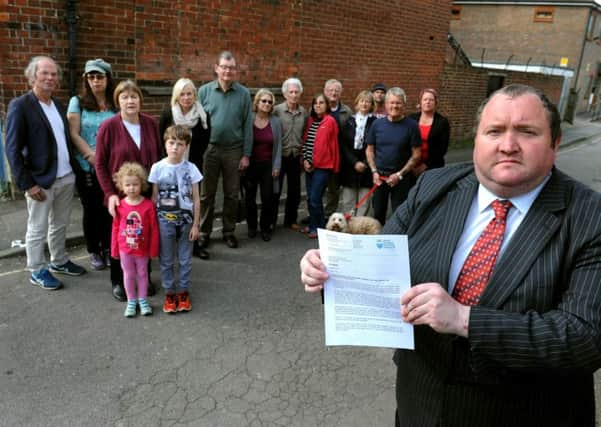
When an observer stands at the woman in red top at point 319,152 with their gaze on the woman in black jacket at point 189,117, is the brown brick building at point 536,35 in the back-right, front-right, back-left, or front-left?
back-right

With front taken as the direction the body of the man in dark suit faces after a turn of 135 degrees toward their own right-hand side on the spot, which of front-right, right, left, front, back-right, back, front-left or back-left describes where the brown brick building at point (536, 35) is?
front

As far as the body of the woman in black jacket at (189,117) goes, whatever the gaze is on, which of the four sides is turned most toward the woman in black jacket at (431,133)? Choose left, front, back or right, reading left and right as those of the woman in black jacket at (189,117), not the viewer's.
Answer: left

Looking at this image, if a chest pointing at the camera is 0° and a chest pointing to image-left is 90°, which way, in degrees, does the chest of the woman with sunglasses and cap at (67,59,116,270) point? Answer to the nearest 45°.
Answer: approximately 0°

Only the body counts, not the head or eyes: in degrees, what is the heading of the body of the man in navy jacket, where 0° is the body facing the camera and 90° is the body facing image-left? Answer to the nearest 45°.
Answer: approximately 315°

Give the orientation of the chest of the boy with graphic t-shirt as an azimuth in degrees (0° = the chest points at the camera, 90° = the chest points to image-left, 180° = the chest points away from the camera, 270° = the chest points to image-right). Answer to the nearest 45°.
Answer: approximately 0°
